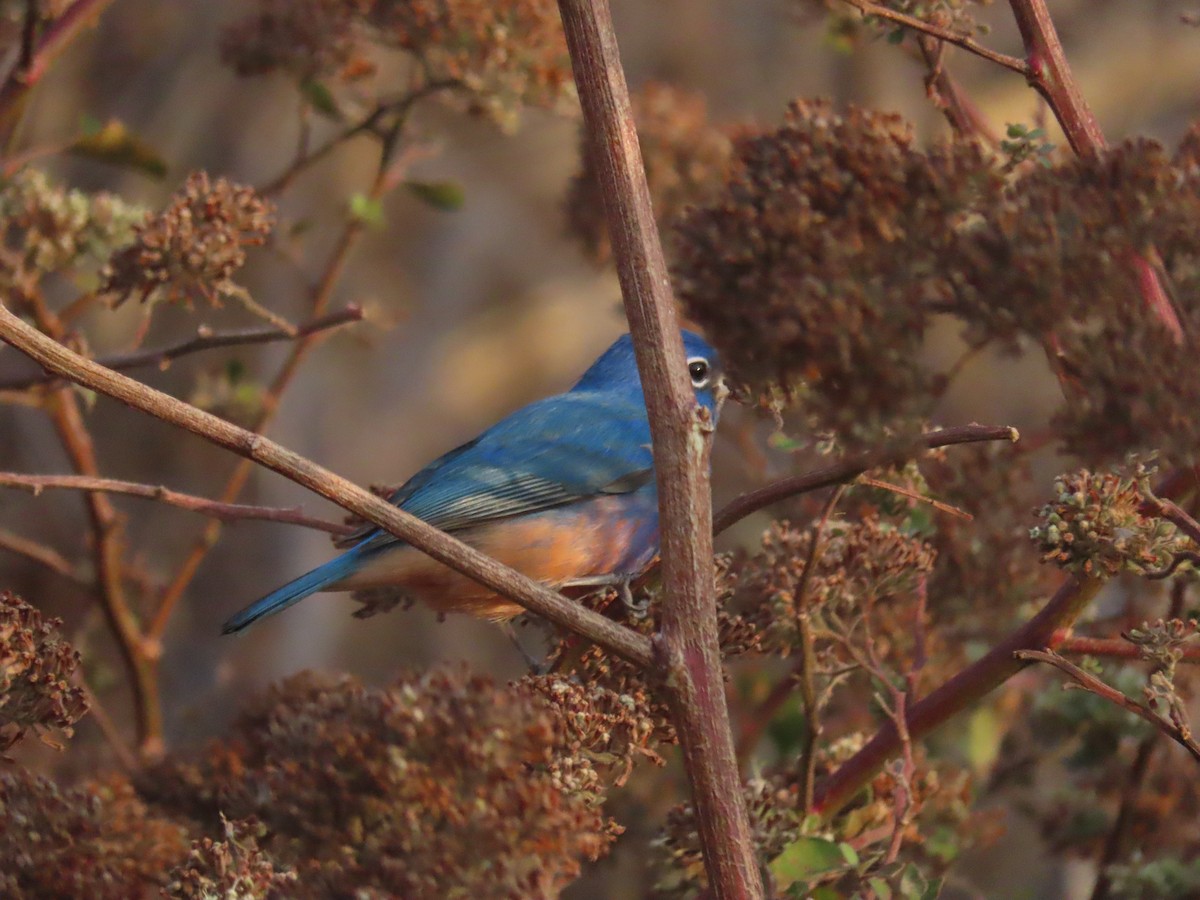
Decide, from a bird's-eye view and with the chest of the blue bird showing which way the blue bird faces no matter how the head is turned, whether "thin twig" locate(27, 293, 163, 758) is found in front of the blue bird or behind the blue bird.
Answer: behind

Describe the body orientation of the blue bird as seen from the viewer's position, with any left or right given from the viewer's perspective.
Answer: facing to the right of the viewer

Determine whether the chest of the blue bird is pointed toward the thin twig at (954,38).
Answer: no

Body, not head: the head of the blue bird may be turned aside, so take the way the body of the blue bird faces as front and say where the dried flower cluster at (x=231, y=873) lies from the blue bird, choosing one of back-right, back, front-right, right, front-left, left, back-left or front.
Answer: right

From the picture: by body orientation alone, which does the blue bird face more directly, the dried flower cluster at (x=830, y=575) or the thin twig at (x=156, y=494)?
the dried flower cluster
